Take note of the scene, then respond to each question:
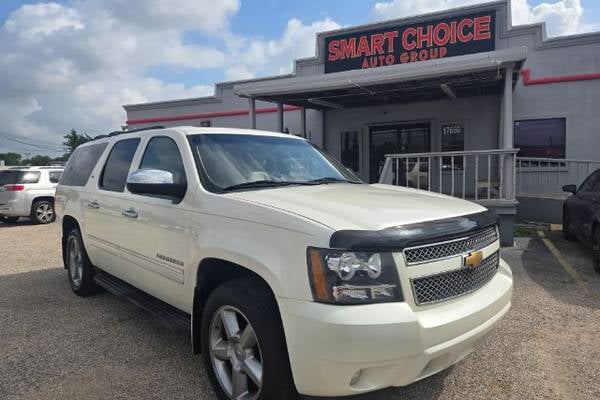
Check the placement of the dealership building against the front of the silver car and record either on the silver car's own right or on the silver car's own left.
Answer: on the silver car's own right

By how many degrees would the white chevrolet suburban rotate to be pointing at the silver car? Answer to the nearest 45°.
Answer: approximately 180°

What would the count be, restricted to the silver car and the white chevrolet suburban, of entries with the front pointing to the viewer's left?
0

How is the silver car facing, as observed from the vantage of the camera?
facing away from the viewer and to the right of the viewer

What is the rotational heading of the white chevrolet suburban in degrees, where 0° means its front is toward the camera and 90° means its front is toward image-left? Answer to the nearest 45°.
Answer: approximately 315°

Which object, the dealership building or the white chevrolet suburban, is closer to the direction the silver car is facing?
the dealership building

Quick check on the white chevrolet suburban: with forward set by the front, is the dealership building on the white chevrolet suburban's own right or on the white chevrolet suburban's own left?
on the white chevrolet suburban's own left
